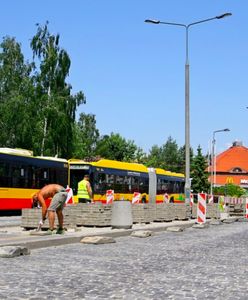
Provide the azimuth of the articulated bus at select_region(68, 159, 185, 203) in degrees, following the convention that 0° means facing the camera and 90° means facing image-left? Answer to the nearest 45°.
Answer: approximately 45°

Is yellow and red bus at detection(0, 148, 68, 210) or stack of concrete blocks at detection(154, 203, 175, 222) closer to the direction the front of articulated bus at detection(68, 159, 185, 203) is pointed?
the yellow and red bus

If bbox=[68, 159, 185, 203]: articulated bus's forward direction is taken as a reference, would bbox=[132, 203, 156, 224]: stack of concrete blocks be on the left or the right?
on its left

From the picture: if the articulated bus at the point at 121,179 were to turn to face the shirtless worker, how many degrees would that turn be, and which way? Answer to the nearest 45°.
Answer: approximately 45° to its left

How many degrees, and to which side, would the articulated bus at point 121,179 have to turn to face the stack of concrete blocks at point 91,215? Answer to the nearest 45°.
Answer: approximately 45° to its left

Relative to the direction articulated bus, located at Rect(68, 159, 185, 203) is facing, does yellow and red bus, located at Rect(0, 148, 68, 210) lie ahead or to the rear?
ahead

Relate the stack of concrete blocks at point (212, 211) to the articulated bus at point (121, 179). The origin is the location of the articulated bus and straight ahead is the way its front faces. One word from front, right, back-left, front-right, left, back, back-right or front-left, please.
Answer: left

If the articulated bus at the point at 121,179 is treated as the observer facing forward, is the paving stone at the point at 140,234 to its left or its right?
on its left

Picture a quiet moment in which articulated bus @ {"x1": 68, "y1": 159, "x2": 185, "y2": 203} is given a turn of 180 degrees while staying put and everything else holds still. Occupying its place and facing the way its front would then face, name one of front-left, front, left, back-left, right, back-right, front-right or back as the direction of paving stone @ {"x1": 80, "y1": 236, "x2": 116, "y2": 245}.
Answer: back-right

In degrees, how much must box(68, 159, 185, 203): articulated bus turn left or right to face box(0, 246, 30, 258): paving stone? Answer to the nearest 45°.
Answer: approximately 45° to its left
